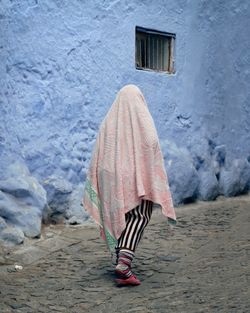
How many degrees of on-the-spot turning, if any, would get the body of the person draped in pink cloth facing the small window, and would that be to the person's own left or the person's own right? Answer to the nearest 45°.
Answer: approximately 45° to the person's own left

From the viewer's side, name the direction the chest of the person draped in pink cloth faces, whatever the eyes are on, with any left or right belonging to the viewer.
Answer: facing away from the viewer and to the right of the viewer
